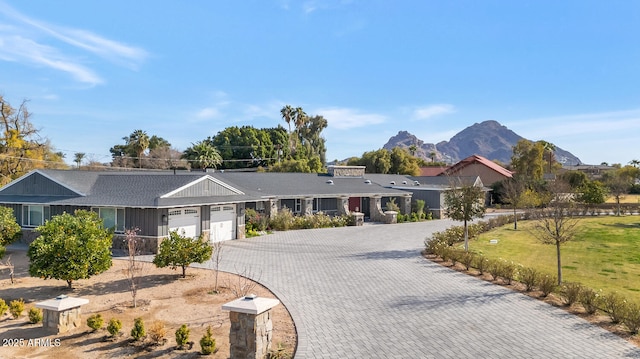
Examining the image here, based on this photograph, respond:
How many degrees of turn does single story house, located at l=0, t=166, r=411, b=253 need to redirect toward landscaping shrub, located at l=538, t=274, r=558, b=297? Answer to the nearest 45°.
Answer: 0° — it already faces it

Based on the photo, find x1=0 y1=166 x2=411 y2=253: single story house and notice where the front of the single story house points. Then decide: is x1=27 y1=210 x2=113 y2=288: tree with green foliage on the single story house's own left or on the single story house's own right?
on the single story house's own right

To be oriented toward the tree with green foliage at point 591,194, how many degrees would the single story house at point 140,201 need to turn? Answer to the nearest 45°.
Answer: approximately 45° to its left

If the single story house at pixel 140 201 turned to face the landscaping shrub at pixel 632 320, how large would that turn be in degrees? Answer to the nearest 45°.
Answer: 0° — it already faces it

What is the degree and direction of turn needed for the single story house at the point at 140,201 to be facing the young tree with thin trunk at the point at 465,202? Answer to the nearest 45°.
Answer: approximately 45° to its left

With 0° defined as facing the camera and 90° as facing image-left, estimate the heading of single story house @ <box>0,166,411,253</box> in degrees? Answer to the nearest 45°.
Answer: approximately 315°

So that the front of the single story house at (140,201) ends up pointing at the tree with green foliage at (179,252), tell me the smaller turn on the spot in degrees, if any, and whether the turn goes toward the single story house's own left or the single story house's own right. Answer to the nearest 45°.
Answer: approximately 45° to the single story house's own right

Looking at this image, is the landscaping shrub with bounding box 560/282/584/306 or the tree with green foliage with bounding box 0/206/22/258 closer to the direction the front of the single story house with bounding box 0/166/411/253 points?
the landscaping shrub

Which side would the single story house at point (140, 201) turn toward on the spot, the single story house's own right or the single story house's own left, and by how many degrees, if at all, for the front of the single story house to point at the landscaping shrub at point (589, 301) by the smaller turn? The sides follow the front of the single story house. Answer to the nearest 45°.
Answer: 0° — it already faces it
